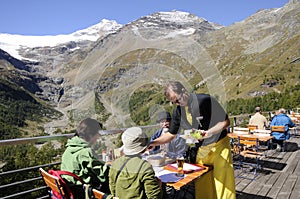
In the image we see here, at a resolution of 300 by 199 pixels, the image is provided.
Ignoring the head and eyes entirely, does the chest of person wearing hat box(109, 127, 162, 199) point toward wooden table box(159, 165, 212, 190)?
yes

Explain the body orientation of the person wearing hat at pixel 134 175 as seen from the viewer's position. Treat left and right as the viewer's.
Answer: facing away from the viewer and to the right of the viewer

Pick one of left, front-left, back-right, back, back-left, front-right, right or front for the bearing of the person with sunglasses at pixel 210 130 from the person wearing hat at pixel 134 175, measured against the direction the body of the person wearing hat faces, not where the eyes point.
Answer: front

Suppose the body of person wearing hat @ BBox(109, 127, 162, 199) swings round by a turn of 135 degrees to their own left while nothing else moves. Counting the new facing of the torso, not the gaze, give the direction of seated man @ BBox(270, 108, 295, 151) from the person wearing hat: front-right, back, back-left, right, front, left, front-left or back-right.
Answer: back-right

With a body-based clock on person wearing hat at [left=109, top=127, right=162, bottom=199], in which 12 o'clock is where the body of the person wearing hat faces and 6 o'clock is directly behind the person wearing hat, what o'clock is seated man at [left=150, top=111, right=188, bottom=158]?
The seated man is roughly at 11 o'clock from the person wearing hat.

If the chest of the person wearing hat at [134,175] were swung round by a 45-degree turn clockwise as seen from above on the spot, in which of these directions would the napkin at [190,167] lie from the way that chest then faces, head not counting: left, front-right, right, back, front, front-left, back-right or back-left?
front-left
